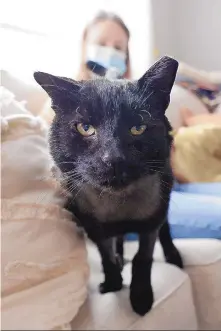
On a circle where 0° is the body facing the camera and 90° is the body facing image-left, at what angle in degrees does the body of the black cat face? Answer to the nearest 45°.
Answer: approximately 0°
